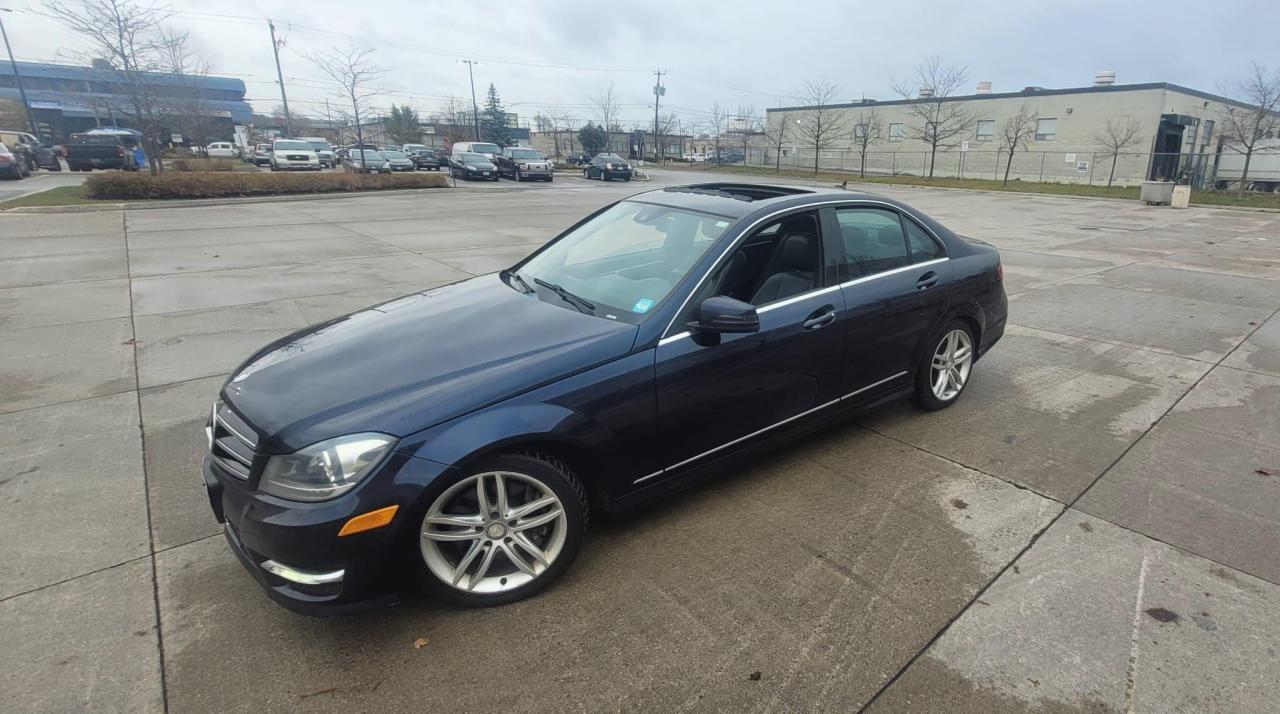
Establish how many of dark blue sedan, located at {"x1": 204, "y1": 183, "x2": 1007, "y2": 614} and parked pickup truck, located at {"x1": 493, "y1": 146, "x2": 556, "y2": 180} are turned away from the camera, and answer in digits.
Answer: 0

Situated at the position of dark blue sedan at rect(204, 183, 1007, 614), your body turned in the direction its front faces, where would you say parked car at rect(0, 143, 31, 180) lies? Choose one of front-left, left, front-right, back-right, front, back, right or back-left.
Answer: right

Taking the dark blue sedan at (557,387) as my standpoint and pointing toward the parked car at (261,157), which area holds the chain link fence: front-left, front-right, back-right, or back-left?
front-right

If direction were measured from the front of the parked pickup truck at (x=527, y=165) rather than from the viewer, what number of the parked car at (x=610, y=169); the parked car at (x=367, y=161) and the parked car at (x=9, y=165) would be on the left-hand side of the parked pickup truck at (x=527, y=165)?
1

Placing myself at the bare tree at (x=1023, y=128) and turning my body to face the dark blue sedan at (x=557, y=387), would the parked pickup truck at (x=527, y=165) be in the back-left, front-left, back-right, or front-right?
front-right

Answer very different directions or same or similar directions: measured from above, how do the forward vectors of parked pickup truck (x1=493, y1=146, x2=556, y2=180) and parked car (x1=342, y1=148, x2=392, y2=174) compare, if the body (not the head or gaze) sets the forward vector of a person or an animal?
same or similar directions

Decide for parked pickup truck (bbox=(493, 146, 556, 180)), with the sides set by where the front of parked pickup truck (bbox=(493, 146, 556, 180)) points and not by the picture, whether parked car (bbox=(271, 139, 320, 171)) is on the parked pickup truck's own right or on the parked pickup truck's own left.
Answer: on the parked pickup truck's own right

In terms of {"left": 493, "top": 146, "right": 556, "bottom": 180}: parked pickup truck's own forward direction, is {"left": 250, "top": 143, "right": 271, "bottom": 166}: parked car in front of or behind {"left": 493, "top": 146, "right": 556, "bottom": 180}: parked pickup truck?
behind

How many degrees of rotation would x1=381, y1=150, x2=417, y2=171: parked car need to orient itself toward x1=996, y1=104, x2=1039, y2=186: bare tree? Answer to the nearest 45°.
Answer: approximately 45° to its left

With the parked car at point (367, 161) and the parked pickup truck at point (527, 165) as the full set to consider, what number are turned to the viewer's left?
0

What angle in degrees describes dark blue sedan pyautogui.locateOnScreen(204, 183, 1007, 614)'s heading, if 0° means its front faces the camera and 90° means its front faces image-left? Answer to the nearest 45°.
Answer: approximately 45°

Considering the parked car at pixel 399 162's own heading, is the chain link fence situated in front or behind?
in front

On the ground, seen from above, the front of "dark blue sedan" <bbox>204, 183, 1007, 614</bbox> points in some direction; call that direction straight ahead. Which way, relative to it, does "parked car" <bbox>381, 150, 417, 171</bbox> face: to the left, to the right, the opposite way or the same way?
to the left

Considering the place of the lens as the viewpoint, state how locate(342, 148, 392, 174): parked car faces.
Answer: facing the viewer and to the right of the viewer
